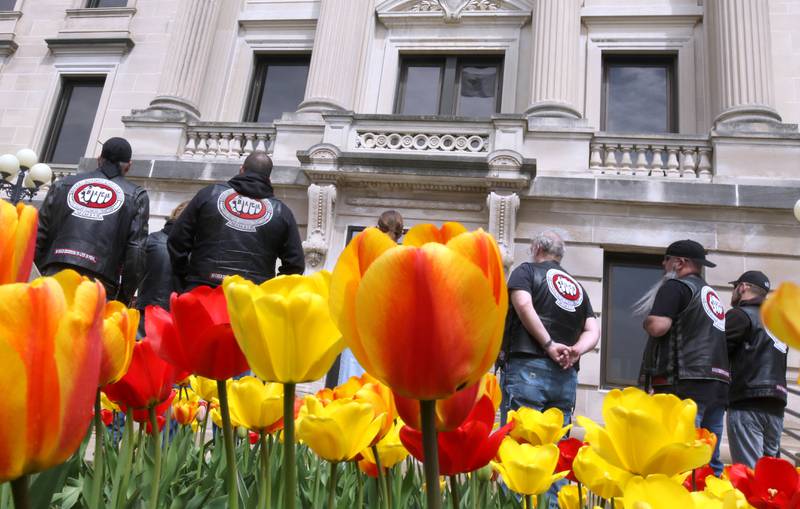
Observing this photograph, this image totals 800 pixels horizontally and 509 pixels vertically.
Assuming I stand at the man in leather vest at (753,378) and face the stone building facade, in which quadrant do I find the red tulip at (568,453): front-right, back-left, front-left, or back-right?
back-left

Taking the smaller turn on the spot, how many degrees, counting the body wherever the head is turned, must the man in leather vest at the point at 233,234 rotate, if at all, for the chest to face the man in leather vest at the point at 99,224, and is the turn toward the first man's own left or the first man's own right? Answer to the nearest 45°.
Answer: approximately 45° to the first man's own left

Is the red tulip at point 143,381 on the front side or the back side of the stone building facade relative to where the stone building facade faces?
on the front side

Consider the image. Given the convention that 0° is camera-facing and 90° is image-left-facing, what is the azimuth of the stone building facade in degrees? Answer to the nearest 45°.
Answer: approximately 0°

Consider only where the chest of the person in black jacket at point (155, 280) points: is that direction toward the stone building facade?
yes

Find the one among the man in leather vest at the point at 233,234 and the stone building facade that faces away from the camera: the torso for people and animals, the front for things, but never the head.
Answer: the man in leather vest

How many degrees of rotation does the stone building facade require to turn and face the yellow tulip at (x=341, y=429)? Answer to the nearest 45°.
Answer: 0° — it already faces it

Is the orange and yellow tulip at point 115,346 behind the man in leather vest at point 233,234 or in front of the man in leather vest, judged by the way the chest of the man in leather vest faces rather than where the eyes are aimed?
behind

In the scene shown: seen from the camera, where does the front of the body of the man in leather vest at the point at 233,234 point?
away from the camera

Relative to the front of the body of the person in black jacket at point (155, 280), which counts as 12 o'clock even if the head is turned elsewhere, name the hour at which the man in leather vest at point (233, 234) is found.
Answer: The man in leather vest is roughly at 4 o'clock from the person in black jacket.

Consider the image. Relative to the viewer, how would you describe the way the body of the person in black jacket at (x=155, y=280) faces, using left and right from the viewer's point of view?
facing away from the viewer and to the right of the viewer

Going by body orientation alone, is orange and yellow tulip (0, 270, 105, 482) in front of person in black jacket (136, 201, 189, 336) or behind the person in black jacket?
behind

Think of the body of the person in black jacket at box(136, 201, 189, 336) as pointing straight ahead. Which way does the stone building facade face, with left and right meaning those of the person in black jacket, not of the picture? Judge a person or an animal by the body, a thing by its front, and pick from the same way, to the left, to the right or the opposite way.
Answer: the opposite way

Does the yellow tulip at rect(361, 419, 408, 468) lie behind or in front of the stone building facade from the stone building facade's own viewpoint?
in front

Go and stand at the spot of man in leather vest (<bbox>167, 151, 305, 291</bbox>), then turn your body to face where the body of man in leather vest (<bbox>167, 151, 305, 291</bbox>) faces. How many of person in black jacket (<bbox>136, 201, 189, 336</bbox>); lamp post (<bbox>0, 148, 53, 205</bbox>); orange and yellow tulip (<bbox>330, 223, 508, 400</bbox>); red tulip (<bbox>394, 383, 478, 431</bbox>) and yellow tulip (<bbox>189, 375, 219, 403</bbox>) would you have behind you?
3

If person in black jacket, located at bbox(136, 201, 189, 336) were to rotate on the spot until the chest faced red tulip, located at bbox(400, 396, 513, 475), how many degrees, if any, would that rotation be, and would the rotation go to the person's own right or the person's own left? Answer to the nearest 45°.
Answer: approximately 135° to the person's own right
